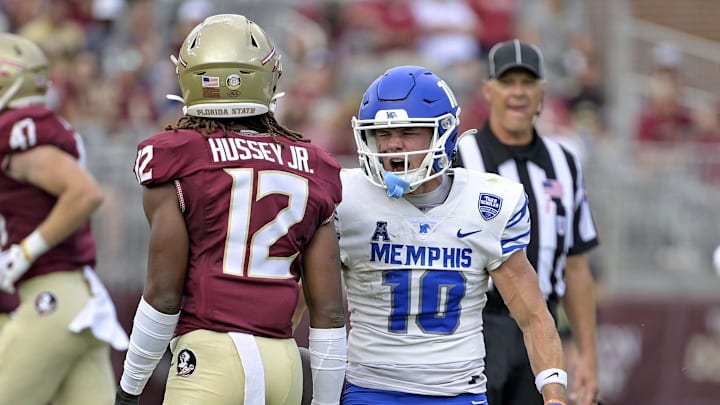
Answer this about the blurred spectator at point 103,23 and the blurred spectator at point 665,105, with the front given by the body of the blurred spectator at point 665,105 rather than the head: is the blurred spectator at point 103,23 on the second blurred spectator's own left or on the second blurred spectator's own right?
on the second blurred spectator's own right

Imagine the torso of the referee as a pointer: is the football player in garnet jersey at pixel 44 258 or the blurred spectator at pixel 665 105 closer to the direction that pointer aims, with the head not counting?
the football player in garnet jersey

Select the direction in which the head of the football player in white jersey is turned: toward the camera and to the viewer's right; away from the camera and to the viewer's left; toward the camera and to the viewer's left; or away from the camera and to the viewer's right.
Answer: toward the camera and to the viewer's left

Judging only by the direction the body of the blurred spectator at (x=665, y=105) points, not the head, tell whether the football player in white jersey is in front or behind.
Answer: in front

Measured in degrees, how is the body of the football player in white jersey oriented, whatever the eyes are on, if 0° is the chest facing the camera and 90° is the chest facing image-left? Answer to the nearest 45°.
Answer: approximately 0°

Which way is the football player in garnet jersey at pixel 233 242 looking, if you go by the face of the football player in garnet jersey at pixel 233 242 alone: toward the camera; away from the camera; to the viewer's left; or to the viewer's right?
away from the camera

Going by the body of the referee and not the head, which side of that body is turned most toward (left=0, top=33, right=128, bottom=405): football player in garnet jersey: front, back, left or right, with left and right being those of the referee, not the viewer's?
right

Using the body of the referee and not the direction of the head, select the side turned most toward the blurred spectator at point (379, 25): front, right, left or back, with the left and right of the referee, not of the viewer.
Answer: back
